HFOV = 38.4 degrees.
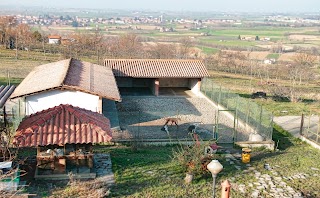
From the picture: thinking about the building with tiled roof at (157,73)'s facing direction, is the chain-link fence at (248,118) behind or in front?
in front

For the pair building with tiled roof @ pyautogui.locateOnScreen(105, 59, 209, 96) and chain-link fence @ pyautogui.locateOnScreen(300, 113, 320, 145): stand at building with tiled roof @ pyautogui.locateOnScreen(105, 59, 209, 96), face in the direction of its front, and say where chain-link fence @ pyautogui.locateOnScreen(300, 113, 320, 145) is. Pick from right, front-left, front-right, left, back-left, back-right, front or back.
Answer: front-left

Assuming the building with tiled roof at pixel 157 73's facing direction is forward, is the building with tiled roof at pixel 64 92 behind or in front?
in front

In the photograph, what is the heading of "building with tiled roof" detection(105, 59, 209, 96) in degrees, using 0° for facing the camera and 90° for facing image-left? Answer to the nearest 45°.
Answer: approximately 0°

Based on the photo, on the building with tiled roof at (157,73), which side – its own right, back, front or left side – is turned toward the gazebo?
front
